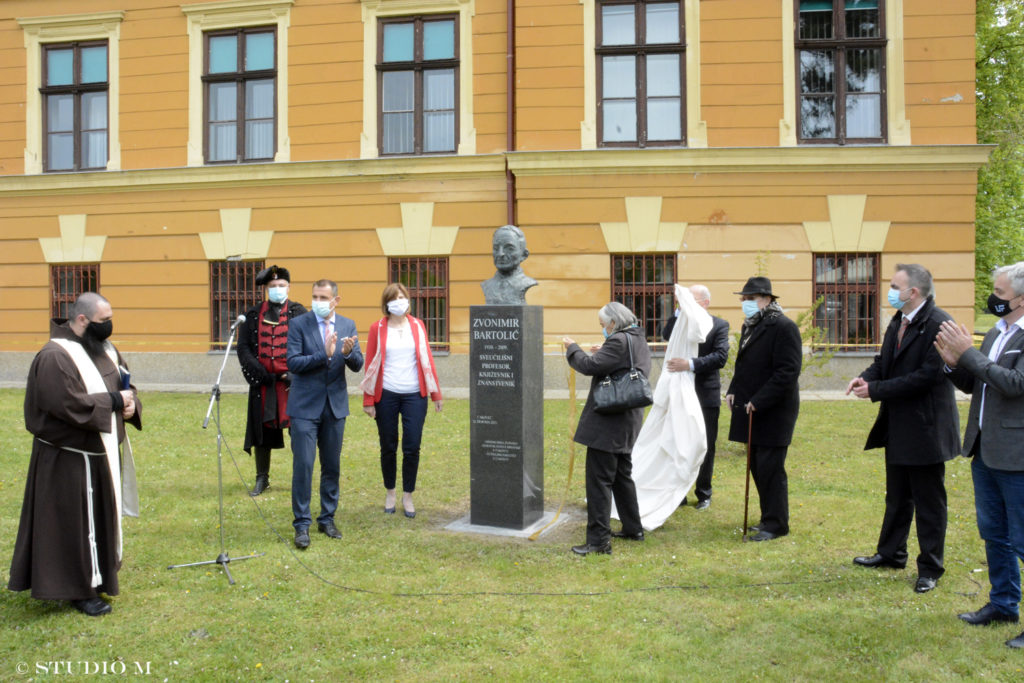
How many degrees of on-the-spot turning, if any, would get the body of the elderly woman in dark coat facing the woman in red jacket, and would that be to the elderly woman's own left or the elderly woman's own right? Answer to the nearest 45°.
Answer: approximately 45° to the elderly woman's own right

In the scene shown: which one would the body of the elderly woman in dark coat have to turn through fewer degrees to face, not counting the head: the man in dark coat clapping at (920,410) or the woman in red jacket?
the woman in red jacket

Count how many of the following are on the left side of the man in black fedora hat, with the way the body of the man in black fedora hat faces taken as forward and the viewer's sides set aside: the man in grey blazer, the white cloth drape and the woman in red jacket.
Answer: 1

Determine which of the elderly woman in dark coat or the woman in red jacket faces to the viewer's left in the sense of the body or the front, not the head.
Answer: the elderly woman in dark coat

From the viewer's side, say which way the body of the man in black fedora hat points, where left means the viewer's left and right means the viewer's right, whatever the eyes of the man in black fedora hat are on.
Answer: facing the viewer and to the left of the viewer

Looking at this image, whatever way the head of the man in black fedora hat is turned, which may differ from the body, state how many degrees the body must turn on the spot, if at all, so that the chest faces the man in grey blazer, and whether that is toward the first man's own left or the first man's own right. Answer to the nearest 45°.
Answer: approximately 90° to the first man's own left

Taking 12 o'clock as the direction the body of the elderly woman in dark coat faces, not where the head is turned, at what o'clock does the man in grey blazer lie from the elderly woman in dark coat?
The man in grey blazer is roughly at 7 o'clock from the elderly woman in dark coat.

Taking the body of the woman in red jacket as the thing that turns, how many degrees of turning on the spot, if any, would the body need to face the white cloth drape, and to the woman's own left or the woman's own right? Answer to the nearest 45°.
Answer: approximately 90° to the woman's own left

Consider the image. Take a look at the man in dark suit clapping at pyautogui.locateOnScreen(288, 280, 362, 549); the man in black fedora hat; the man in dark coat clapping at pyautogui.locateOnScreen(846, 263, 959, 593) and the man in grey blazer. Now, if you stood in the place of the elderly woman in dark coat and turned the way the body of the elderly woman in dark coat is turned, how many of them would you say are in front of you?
1

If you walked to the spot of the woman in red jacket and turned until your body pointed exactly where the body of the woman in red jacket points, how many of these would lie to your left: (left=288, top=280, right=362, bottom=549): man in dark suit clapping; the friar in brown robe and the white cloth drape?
1

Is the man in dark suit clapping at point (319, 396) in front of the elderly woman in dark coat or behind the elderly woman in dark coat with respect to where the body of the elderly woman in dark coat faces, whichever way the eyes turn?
in front

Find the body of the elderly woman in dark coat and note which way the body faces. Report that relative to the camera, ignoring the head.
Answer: to the viewer's left

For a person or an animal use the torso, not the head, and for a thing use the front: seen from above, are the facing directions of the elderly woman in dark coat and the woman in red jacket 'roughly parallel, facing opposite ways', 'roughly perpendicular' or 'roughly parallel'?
roughly perpendicular

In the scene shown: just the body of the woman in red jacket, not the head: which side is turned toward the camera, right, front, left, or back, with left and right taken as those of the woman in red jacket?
front

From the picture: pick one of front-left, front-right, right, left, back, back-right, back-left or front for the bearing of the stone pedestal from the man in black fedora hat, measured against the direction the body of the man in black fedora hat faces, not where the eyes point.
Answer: front-right

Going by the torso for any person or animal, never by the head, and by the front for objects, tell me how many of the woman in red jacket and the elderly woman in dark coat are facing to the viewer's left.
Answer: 1
